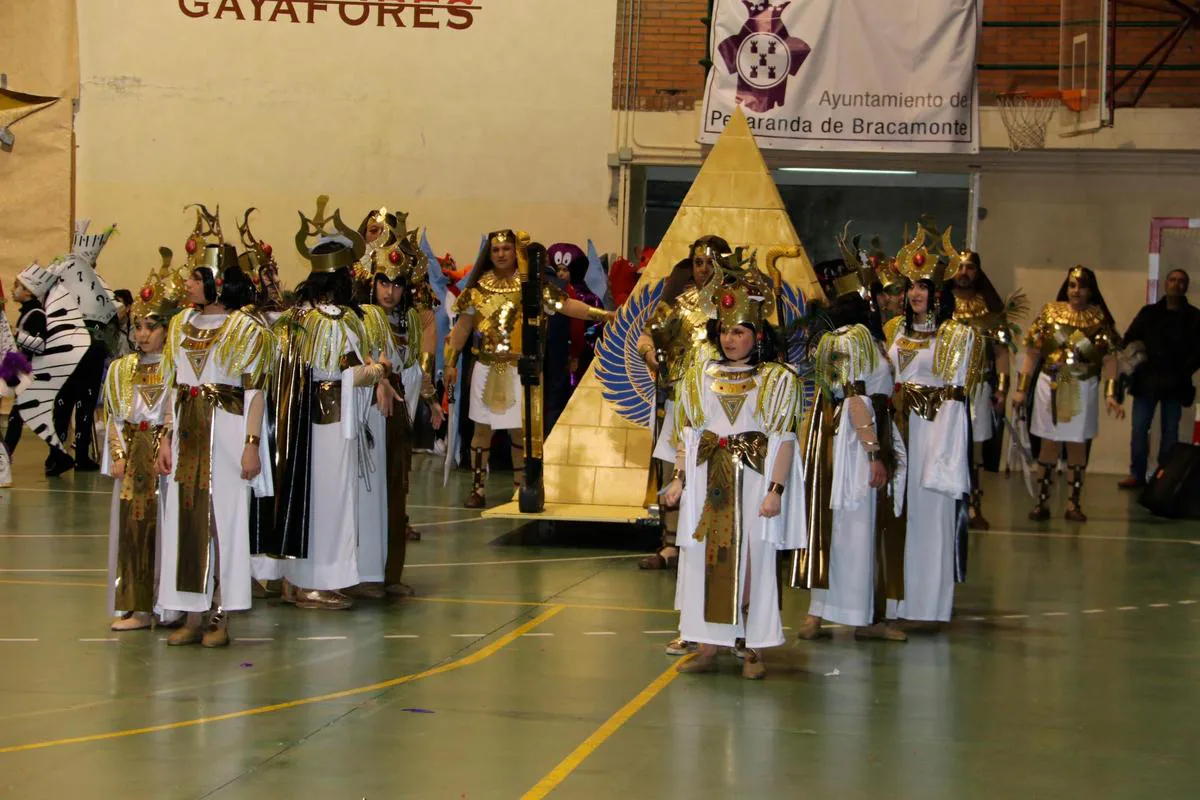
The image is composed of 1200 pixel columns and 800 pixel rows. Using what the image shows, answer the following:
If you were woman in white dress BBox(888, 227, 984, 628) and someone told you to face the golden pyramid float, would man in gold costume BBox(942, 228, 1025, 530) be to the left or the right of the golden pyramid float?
right

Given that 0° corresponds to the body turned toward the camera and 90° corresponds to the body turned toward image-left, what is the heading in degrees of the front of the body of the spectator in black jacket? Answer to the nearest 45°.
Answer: approximately 45°

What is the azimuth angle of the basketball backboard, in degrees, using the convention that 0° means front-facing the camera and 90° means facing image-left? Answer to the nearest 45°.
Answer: approximately 45°

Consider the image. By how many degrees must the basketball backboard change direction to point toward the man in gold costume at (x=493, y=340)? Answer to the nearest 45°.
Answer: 0° — it already faces them
